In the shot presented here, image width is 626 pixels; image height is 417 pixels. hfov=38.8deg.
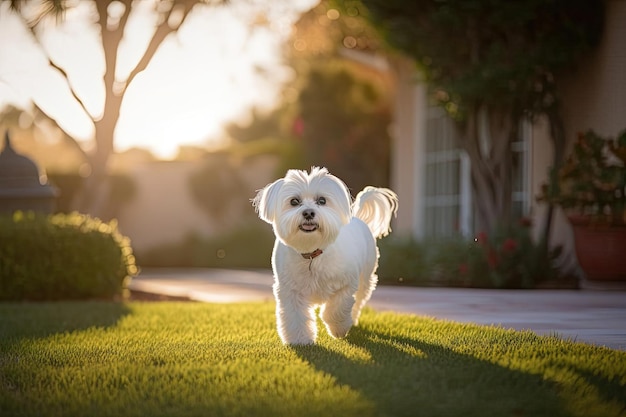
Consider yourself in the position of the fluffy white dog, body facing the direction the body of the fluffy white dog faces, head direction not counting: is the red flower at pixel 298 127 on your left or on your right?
on your right

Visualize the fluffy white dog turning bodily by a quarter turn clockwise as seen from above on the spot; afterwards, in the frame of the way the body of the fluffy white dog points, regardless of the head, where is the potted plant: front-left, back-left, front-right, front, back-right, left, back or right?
right

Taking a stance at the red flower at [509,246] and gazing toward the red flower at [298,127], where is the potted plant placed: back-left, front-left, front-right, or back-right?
back-right

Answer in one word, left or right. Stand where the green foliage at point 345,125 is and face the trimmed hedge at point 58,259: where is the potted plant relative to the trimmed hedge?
left

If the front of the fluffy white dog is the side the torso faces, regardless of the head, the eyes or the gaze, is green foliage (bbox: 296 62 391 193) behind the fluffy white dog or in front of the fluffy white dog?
behind

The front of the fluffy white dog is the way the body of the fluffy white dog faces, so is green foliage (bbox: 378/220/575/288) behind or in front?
behind

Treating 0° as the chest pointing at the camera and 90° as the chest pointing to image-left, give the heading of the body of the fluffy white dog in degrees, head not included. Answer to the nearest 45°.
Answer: approximately 45°

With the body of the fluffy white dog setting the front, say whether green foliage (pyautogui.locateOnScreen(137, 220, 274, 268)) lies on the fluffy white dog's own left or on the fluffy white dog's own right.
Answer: on the fluffy white dog's own right
